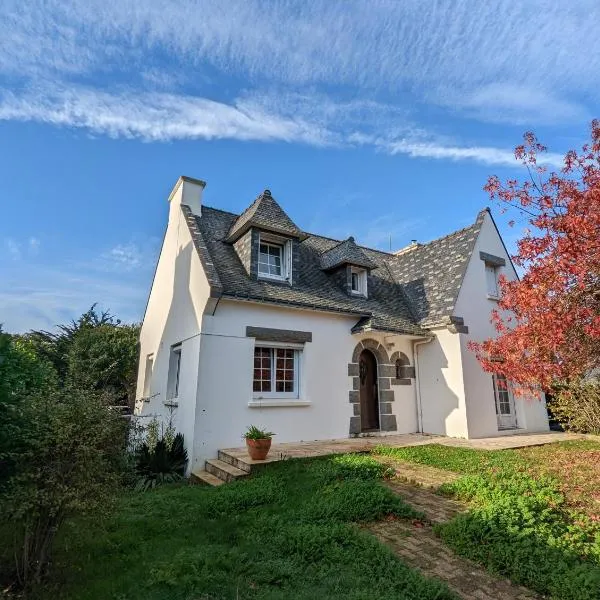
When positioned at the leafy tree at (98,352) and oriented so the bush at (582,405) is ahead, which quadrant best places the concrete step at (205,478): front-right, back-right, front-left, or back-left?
front-right

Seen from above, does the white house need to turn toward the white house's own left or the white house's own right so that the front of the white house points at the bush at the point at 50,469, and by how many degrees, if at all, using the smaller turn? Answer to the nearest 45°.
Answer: approximately 45° to the white house's own right

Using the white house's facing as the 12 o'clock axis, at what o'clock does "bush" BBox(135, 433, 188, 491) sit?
The bush is roughly at 3 o'clock from the white house.

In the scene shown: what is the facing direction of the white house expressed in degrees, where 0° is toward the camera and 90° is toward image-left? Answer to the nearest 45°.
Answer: approximately 315°

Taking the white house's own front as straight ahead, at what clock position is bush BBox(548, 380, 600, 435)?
The bush is roughly at 10 o'clock from the white house.

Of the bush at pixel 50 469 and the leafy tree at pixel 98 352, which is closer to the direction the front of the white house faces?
the bush

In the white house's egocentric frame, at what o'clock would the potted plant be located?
The potted plant is roughly at 2 o'clock from the white house.

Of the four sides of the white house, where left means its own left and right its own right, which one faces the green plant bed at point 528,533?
front

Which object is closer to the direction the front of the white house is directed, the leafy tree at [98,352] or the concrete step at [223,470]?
the concrete step
